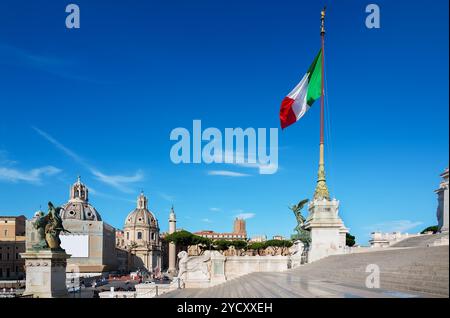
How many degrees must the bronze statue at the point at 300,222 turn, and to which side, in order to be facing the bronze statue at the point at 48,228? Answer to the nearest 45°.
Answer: approximately 45° to its left

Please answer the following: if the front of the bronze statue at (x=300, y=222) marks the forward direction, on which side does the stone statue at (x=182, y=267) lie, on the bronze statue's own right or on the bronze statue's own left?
on the bronze statue's own left

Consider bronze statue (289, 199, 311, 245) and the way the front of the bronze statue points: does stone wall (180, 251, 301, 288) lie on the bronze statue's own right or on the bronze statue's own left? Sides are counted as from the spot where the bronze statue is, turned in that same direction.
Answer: on the bronze statue's own left
